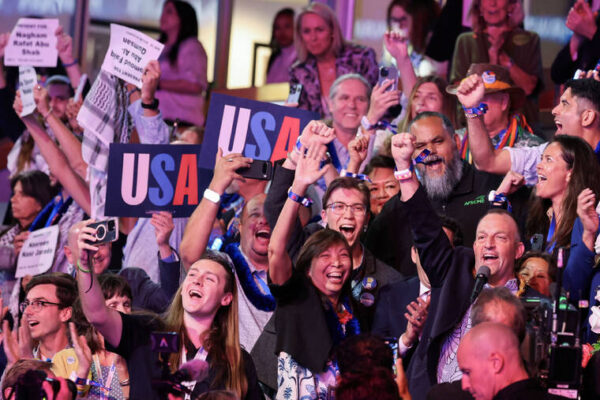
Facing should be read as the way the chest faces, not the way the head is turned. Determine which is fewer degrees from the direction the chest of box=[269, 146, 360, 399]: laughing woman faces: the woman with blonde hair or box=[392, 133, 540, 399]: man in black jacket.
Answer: the man in black jacket

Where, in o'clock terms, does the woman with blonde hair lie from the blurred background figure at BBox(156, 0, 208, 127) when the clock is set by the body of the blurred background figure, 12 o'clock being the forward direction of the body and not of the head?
The woman with blonde hair is roughly at 8 o'clock from the blurred background figure.

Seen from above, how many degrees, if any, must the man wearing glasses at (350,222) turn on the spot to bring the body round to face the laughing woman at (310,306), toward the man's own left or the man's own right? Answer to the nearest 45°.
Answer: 0° — they already face them

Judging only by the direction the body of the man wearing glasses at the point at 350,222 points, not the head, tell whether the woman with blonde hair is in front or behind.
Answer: behind

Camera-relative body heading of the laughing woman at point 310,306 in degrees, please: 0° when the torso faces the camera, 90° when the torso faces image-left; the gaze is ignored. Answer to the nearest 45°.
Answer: approximately 315°
